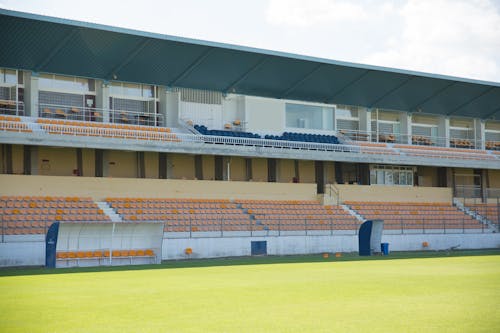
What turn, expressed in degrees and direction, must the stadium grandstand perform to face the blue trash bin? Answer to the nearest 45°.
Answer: approximately 45° to its left

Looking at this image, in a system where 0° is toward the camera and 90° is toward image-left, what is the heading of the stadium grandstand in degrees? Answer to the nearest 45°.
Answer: approximately 315°
